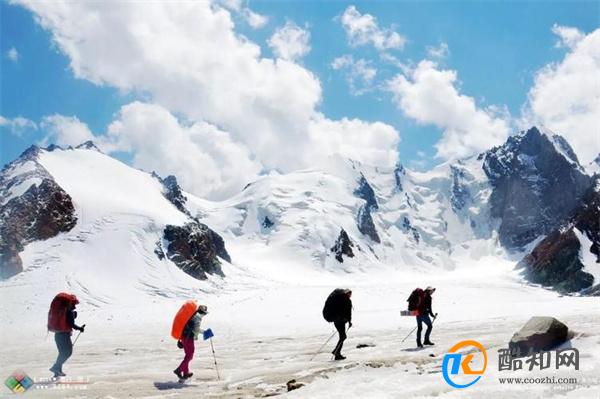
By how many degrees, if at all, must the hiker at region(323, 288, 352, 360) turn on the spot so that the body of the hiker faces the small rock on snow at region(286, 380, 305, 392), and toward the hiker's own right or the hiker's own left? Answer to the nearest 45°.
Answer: approximately 90° to the hiker's own right

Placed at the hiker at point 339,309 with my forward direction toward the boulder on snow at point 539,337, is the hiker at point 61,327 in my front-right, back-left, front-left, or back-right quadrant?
back-right

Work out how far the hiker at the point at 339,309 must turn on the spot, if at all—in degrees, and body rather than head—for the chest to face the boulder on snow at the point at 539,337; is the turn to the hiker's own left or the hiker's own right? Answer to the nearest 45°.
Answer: approximately 45° to the hiker's own right

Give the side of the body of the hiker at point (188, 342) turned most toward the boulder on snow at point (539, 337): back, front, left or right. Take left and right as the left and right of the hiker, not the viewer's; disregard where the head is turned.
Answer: front

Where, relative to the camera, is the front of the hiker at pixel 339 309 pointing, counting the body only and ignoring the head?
to the viewer's right

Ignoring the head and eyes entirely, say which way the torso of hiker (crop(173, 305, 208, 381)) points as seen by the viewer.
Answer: to the viewer's right

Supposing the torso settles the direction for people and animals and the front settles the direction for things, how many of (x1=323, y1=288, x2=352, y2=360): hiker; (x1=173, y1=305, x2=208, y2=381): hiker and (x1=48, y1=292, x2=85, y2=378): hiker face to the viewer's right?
3

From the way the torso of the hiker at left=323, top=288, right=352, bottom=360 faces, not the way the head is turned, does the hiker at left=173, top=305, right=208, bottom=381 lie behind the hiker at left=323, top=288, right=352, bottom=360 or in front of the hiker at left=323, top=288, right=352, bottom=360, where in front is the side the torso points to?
behind

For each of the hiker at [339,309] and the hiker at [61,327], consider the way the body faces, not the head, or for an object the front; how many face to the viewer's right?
2

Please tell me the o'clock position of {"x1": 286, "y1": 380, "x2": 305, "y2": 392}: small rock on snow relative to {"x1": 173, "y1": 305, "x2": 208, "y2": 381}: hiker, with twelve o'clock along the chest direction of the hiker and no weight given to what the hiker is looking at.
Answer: The small rock on snow is roughly at 2 o'clock from the hiker.

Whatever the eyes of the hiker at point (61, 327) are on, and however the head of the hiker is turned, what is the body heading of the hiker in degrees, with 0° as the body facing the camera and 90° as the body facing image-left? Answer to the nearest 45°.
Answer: approximately 270°

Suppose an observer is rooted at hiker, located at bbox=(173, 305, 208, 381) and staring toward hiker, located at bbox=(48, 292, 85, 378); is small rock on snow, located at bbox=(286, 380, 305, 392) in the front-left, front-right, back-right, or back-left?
back-left

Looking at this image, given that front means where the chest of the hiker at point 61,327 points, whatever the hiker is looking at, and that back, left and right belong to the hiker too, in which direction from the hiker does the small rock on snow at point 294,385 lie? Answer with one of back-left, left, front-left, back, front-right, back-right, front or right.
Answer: front-right

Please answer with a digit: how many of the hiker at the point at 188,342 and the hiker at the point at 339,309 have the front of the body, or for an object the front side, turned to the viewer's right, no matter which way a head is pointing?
2
